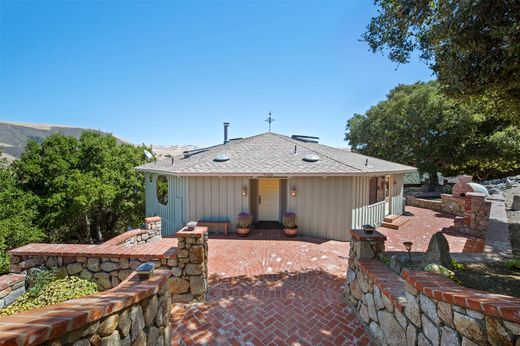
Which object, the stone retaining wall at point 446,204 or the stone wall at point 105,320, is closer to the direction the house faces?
the stone wall

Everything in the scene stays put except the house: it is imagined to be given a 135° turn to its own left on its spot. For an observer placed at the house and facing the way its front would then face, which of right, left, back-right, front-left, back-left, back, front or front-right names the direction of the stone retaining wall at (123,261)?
back

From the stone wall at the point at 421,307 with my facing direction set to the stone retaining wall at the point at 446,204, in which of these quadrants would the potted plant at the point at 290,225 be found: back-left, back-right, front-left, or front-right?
front-left

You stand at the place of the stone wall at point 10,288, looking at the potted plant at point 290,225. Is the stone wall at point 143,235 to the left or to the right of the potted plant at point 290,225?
left

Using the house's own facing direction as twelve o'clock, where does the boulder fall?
The boulder is roughly at 11 o'clock from the house.

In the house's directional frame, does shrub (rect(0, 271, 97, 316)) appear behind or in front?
in front

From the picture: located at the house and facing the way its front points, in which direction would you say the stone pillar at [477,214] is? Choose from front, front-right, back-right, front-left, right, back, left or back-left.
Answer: left

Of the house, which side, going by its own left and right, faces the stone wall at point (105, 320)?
front

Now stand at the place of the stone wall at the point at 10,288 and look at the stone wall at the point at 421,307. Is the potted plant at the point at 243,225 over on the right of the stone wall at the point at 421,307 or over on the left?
left

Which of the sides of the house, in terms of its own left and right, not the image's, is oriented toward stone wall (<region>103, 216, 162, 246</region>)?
right

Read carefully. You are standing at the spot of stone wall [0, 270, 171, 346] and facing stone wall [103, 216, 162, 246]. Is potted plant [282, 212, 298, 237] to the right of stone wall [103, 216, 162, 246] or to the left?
right

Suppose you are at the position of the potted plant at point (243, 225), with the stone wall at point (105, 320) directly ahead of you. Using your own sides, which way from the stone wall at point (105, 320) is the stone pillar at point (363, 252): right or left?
left

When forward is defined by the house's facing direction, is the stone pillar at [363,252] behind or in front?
in front

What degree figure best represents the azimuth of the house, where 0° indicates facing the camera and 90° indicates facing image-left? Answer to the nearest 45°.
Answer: approximately 0°

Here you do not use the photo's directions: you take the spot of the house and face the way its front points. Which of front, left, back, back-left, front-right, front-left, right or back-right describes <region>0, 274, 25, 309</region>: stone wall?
front-right
